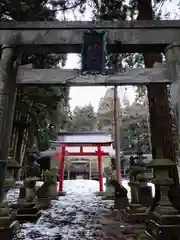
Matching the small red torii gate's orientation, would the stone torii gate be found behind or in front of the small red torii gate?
in front

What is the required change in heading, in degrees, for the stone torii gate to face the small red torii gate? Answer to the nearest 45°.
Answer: approximately 180°

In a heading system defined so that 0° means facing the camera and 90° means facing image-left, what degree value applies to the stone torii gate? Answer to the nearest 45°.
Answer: approximately 0°

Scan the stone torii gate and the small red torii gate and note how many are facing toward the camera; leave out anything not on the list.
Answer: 2
